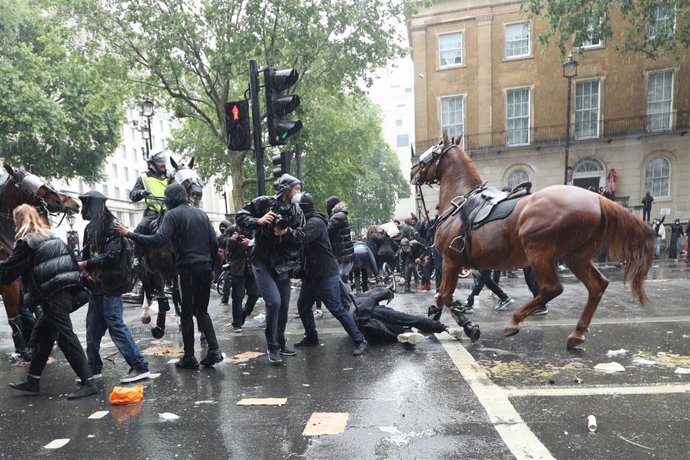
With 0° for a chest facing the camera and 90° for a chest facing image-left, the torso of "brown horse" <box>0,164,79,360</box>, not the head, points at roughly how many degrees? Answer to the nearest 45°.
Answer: approximately 270°

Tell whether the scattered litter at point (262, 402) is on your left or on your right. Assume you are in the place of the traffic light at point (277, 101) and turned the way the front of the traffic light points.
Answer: on your right

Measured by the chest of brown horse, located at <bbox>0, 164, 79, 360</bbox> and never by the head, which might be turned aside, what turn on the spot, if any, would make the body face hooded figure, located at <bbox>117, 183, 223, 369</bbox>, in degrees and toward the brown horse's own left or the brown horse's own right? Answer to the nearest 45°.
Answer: approximately 45° to the brown horse's own right

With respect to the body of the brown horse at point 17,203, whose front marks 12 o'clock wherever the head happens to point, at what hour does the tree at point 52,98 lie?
The tree is roughly at 9 o'clock from the brown horse.
